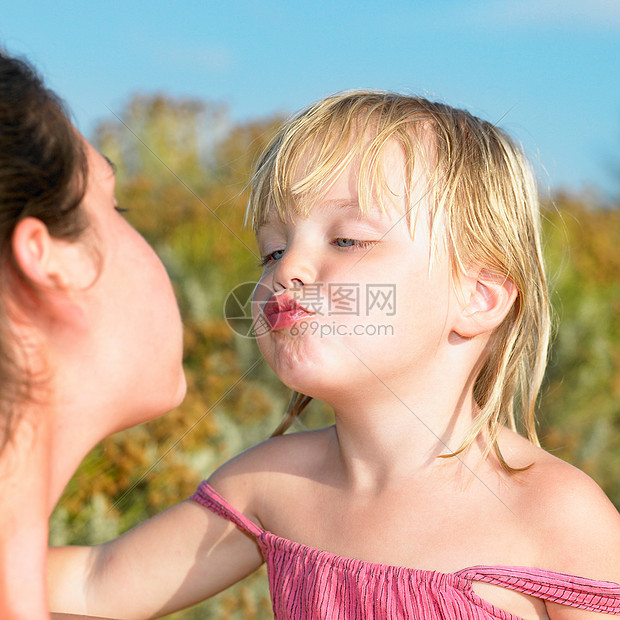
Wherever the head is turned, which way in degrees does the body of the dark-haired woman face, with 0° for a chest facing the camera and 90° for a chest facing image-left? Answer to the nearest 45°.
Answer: approximately 225°

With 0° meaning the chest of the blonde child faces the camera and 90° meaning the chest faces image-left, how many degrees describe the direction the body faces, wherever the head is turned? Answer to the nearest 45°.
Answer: approximately 45°
